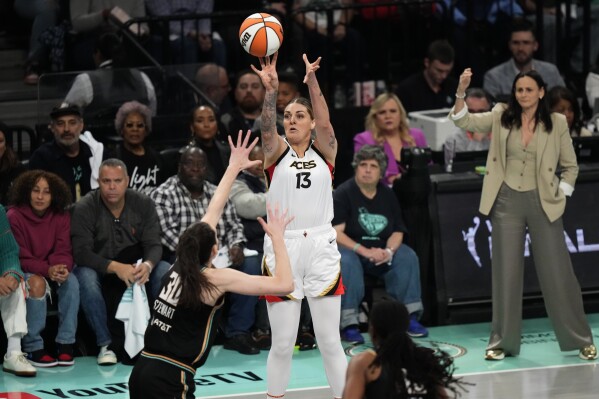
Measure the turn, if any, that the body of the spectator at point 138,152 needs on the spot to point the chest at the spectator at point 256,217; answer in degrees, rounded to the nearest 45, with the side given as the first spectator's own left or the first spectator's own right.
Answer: approximately 45° to the first spectator's own left

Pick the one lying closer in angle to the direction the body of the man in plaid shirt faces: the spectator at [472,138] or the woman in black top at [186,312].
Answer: the woman in black top

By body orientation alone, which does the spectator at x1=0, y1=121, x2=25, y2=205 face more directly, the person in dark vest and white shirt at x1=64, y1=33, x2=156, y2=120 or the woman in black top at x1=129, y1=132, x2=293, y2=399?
the woman in black top

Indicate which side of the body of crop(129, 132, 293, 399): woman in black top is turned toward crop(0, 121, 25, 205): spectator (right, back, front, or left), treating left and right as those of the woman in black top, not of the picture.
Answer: left

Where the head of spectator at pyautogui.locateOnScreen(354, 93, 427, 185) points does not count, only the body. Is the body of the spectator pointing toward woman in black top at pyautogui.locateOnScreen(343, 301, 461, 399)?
yes

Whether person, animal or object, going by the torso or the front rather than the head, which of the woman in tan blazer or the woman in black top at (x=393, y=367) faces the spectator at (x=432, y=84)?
the woman in black top

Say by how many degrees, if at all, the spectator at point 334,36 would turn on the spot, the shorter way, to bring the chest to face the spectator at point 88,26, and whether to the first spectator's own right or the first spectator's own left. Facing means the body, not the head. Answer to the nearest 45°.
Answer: approximately 90° to the first spectator's own right

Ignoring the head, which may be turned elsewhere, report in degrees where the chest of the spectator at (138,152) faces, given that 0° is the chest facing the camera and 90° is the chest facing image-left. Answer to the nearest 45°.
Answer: approximately 0°
